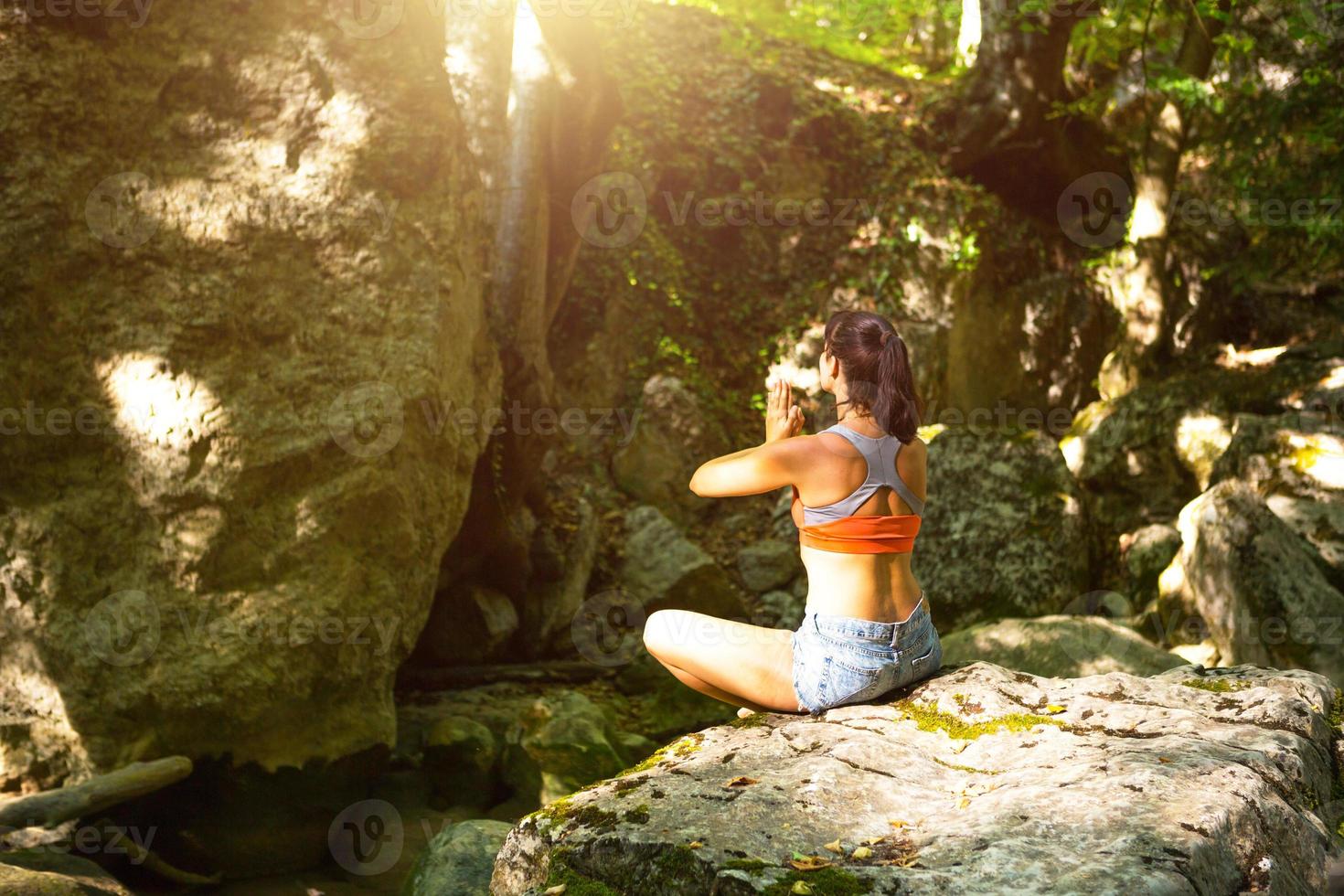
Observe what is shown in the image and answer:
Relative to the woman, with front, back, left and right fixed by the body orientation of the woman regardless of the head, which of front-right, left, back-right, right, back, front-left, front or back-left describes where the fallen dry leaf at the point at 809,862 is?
back-left

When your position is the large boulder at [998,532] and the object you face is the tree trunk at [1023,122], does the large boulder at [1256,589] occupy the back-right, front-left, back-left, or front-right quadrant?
back-right

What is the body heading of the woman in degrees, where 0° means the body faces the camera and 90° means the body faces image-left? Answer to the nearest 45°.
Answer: approximately 135°

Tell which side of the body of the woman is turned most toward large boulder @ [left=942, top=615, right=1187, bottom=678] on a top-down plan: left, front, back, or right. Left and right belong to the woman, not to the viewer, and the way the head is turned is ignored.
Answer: right

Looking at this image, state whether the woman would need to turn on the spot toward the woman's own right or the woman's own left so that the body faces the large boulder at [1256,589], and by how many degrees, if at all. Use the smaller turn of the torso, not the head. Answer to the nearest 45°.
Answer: approximately 90° to the woman's own right

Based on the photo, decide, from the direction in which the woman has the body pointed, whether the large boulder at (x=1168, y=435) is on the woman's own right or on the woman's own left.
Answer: on the woman's own right

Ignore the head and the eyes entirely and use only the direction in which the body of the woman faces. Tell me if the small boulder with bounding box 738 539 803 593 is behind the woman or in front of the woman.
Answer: in front

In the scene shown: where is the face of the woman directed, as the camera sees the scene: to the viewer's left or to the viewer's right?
to the viewer's left

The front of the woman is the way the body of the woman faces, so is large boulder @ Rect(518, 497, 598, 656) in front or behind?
in front
